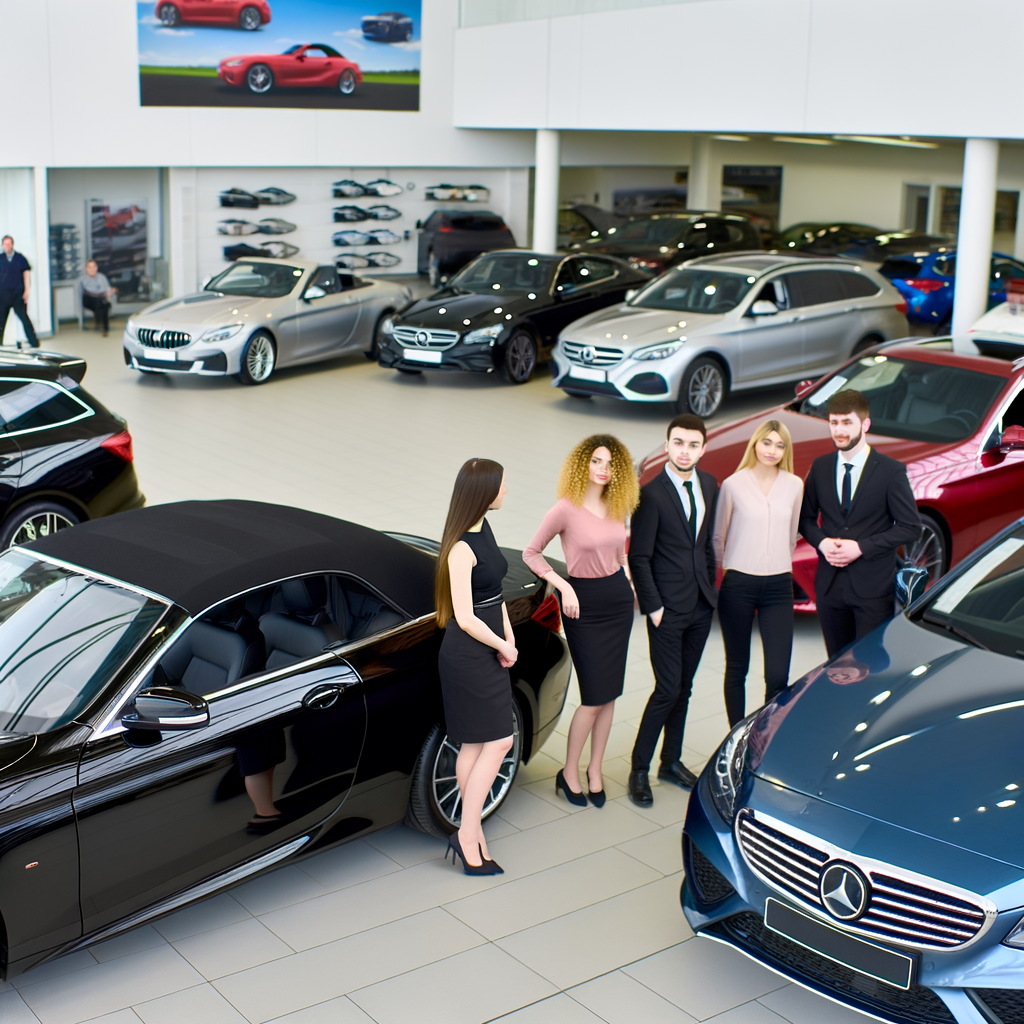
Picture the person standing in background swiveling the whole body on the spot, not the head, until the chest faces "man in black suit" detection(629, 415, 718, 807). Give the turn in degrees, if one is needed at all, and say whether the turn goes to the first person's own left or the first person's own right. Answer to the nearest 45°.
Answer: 0° — they already face them

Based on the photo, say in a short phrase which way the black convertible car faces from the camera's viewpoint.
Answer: facing the viewer and to the left of the viewer

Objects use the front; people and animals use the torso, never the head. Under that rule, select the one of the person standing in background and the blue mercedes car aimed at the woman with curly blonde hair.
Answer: the person standing in background

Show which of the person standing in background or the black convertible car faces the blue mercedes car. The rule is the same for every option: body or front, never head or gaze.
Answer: the person standing in background

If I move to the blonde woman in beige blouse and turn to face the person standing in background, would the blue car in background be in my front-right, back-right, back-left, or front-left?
front-right

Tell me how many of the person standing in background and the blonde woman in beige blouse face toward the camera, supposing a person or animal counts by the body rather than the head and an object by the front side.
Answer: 2

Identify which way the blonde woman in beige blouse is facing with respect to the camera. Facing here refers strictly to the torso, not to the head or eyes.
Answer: toward the camera

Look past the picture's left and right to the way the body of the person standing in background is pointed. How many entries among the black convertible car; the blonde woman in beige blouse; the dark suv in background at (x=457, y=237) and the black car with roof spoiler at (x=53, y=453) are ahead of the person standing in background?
3

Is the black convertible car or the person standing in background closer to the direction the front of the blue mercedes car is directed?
the black convertible car

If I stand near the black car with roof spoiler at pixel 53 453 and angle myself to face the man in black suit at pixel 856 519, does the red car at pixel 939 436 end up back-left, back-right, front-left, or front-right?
front-left

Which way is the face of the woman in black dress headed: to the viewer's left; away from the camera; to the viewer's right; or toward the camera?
to the viewer's right

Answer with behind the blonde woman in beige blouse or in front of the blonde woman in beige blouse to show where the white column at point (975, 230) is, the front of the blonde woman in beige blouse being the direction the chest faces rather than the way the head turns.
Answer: behind

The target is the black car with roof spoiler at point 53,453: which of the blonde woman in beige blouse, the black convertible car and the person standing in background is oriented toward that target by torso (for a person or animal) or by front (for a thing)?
the person standing in background

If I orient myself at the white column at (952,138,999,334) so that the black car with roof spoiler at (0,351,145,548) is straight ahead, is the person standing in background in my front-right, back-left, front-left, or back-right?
front-right
